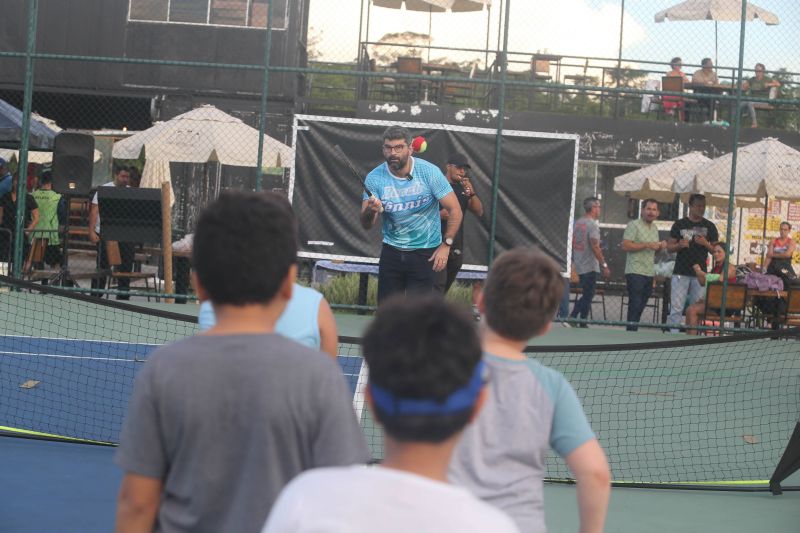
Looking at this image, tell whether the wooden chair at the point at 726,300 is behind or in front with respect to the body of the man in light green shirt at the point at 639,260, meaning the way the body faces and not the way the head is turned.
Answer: in front

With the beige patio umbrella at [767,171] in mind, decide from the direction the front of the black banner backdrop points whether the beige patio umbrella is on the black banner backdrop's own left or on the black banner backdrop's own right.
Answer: on the black banner backdrop's own left

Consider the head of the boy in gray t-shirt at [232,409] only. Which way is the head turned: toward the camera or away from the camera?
away from the camera

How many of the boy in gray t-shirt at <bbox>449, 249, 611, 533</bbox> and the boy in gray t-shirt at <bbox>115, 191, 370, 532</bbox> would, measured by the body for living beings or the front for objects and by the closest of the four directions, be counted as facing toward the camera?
0

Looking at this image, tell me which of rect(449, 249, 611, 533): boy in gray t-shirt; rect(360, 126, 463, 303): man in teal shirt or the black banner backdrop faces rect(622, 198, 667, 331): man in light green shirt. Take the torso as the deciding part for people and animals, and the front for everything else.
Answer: the boy in gray t-shirt

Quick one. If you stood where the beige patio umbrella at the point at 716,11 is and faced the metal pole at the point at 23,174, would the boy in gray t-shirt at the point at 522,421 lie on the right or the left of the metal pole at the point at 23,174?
left

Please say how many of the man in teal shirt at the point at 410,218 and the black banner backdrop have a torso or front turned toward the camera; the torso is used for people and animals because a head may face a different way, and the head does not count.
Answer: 2

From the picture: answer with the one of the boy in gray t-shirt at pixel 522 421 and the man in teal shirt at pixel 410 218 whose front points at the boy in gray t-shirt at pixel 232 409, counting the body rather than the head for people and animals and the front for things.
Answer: the man in teal shirt

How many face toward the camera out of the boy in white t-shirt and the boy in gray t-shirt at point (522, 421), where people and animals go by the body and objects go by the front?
0

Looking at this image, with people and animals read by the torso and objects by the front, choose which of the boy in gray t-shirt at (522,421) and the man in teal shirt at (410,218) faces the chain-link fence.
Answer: the boy in gray t-shirt

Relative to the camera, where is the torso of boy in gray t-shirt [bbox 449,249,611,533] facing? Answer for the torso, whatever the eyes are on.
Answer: away from the camera

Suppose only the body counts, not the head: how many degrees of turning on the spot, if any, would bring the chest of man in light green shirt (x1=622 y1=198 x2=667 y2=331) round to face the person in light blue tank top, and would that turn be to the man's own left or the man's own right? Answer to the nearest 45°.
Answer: approximately 45° to the man's own right

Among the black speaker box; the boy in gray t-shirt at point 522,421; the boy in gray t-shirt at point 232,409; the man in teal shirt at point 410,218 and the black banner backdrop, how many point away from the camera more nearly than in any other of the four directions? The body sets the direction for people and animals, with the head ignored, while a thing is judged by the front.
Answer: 2

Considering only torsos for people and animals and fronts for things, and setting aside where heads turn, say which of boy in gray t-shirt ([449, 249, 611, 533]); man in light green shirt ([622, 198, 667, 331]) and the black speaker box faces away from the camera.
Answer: the boy in gray t-shirt

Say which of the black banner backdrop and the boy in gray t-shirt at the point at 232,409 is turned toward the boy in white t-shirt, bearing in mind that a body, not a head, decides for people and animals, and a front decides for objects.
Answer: the black banner backdrop

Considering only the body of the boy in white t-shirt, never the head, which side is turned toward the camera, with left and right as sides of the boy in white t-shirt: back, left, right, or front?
back

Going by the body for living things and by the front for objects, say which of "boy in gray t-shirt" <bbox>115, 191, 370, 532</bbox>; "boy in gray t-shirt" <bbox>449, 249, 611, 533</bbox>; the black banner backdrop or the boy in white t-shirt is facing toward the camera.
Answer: the black banner backdrop

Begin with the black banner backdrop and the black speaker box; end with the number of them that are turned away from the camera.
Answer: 0

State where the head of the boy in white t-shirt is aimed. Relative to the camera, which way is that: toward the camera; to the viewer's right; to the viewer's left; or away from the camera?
away from the camera

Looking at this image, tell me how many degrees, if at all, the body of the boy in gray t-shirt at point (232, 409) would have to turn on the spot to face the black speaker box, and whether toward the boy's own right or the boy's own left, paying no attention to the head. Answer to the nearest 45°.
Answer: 0° — they already face it
